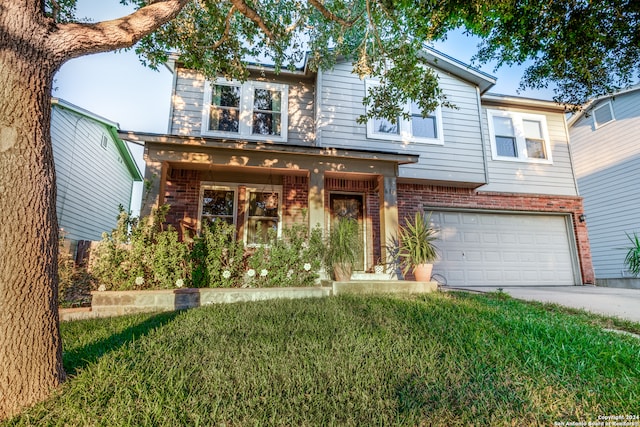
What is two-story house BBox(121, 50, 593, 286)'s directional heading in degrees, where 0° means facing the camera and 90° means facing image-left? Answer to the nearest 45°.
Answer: approximately 0°

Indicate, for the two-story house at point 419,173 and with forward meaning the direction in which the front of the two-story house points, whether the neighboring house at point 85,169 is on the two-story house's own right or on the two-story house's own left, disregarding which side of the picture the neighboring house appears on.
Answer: on the two-story house's own right

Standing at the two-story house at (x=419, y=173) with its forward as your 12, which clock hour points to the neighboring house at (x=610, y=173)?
The neighboring house is roughly at 8 o'clock from the two-story house.

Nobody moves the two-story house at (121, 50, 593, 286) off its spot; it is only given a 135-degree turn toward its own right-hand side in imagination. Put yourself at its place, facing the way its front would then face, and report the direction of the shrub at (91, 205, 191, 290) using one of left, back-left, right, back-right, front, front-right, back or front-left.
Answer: left

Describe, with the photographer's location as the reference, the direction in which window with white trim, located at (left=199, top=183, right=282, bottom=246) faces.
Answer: facing the viewer

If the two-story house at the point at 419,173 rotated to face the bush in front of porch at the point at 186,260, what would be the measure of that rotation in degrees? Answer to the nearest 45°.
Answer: approximately 45° to its right

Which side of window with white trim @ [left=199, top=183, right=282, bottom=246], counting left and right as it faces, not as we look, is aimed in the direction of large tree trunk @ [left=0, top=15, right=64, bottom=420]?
front
